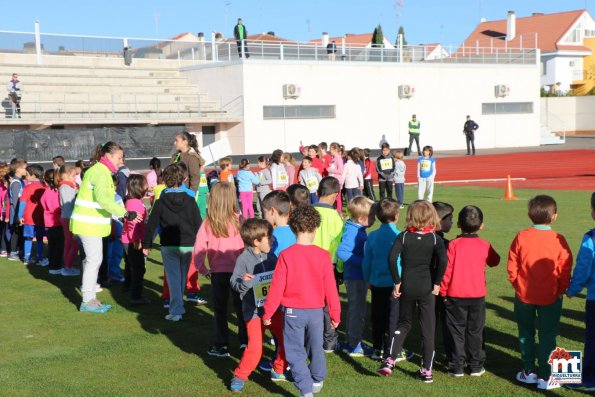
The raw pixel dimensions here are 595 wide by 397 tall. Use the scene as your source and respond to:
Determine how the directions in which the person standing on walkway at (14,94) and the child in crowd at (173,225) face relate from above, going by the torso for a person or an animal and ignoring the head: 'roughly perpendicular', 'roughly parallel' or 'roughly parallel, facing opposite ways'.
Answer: roughly parallel, facing opposite ways

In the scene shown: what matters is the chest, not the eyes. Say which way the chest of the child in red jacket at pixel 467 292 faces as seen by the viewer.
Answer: away from the camera

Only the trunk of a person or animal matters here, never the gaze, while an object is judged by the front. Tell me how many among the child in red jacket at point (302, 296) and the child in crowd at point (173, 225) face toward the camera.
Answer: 0

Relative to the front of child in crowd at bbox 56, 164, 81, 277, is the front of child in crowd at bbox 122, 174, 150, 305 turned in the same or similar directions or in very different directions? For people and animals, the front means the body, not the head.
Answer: same or similar directions

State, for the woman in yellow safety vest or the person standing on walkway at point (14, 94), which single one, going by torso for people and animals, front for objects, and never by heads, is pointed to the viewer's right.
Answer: the woman in yellow safety vest

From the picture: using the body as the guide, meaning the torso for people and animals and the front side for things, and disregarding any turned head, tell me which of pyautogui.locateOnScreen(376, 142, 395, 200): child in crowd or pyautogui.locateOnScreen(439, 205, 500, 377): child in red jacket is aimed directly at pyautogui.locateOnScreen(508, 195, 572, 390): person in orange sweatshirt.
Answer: the child in crowd

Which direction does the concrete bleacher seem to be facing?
toward the camera

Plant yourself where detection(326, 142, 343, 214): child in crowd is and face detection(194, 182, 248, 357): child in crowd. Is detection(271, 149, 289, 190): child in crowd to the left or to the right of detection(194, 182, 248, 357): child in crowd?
right

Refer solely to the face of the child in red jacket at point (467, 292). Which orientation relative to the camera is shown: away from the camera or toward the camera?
away from the camera

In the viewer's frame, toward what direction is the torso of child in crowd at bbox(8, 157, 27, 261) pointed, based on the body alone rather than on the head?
to the viewer's right

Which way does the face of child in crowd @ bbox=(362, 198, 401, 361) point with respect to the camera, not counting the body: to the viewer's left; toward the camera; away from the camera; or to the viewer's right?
away from the camera

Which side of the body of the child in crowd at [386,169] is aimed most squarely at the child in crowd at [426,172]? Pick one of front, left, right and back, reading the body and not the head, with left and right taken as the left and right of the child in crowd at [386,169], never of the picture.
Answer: left

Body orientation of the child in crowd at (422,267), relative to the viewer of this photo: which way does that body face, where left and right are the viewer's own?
facing away from the viewer

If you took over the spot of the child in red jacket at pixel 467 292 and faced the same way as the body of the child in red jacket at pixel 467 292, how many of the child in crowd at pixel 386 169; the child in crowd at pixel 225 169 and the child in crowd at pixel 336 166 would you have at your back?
0

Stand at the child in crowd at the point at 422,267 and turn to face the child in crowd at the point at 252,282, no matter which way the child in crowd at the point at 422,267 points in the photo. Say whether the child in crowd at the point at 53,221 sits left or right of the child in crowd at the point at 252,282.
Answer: right

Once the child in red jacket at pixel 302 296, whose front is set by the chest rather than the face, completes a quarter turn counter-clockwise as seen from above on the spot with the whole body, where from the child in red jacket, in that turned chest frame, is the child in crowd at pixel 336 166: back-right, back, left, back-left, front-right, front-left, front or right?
right
